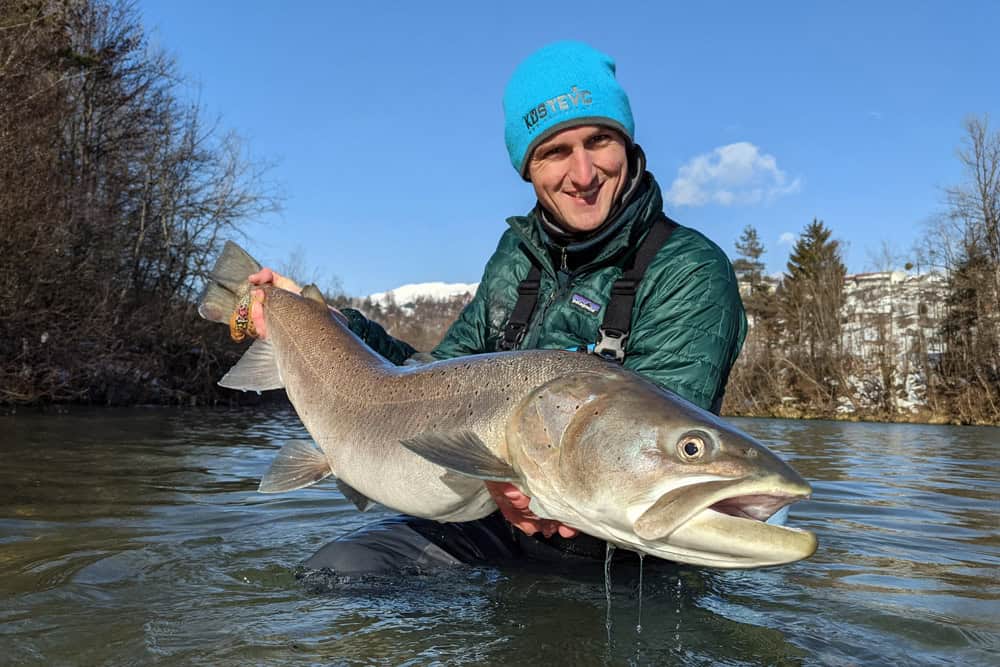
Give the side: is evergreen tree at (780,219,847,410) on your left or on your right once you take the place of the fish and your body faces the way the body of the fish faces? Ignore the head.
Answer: on your left

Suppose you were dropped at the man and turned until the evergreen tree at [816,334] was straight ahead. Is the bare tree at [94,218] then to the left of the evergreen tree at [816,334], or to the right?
left

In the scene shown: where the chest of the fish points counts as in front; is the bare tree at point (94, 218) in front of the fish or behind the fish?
behind

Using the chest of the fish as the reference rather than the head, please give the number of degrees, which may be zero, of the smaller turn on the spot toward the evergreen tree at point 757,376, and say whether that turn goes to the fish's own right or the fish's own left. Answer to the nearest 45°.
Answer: approximately 135° to the fish's own left

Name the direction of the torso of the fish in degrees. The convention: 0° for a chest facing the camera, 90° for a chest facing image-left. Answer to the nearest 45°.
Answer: approximately 315°

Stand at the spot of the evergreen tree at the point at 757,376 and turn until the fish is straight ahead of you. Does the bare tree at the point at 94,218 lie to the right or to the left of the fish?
right
